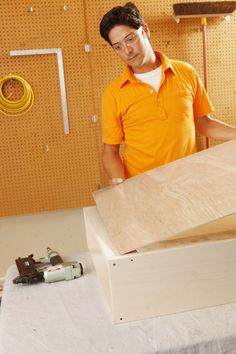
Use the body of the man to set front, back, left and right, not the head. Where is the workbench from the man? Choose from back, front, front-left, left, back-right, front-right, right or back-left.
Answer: front

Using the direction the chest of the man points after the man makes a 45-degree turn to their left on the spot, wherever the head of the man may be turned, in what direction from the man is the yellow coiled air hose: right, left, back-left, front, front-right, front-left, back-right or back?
back

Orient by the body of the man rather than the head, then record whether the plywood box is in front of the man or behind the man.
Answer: in front

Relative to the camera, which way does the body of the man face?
toward the camera

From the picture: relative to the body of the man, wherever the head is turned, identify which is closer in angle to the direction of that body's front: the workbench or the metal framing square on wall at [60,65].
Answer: the workbench

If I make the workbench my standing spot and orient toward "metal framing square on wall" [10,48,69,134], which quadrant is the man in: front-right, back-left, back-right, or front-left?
front-right

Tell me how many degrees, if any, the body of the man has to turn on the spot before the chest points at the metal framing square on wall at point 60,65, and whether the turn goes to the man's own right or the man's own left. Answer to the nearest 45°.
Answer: approximately 135° to the man's own right
